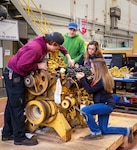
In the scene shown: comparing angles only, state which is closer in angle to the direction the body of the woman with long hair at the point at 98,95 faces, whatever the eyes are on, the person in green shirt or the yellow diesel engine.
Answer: the yellow diesel engine

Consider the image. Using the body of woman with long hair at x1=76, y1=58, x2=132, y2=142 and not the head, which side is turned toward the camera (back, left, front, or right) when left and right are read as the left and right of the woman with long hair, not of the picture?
left

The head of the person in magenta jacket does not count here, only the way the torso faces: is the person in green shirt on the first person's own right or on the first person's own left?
on the first person's own left

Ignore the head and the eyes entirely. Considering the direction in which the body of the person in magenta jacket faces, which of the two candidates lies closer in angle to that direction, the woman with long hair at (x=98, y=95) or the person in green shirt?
the woman with long hair

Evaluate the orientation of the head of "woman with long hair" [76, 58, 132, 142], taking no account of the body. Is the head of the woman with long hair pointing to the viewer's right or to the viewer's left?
to the viewer's left

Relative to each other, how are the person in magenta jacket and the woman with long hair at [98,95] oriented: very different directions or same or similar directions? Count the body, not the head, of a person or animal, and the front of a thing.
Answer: very different directions

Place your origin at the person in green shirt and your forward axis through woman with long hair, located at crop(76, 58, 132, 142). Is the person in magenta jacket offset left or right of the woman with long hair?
right

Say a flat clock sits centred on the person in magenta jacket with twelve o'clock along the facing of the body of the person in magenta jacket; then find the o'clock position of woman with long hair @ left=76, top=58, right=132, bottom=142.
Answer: The woman with long hair is roughly at 12 o'clock from the person in magenta jacket.

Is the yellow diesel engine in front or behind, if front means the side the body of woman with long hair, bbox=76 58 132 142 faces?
in front

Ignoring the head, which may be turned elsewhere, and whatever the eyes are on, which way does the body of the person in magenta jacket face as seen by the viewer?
to the viewer's right

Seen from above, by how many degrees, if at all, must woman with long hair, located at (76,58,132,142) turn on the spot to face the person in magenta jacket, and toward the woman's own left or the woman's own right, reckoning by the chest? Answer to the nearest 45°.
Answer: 0° — they already face them

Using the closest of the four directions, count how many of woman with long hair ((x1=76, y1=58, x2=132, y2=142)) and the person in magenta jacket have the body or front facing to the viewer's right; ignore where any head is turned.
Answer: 1
